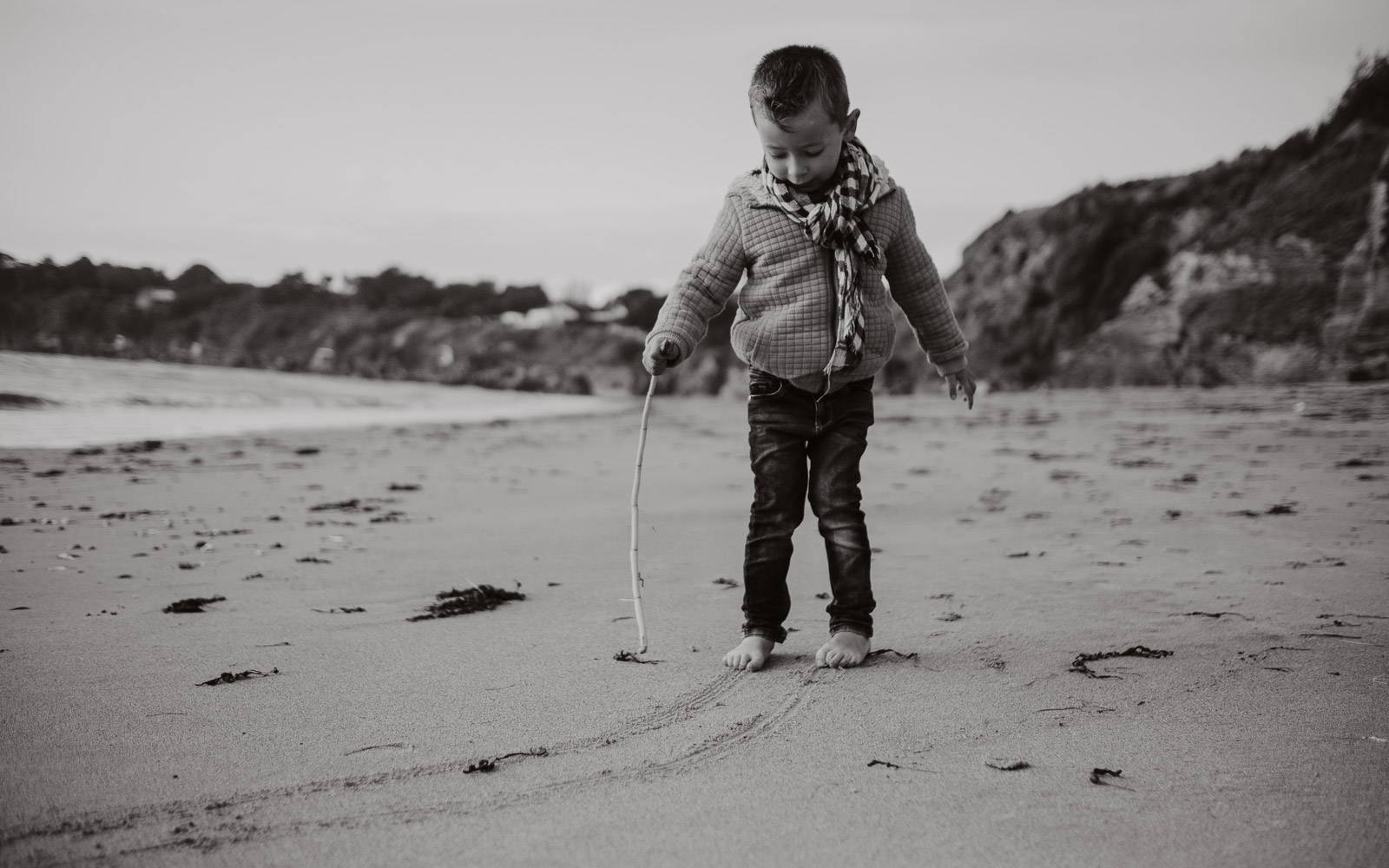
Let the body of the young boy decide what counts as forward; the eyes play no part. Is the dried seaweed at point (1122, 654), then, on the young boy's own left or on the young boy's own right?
on the young boy's own left

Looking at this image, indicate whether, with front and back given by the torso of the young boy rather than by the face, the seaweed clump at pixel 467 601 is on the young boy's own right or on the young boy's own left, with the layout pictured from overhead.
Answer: on the young boy's own right

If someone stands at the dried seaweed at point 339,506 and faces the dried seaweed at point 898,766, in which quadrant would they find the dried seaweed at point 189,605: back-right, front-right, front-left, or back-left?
front-right

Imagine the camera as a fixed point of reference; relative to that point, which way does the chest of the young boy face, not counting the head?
toward the camera

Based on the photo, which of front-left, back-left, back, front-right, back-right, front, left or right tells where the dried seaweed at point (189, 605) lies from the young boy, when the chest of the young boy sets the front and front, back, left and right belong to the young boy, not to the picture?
right

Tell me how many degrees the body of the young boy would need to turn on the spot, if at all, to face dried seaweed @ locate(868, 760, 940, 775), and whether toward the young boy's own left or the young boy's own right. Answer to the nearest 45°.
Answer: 0° — they already face it

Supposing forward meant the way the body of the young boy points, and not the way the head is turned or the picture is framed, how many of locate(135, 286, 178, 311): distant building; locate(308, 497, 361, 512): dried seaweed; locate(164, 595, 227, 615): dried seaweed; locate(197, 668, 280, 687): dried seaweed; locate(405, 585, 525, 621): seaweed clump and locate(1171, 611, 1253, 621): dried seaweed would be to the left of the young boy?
1

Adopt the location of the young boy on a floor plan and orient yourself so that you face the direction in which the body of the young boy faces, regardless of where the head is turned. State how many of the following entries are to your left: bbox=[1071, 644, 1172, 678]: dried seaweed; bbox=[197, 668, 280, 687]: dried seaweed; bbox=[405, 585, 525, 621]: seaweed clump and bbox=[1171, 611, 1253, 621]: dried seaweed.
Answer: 2

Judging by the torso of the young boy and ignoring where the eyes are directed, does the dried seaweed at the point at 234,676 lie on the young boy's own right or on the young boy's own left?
on the young boy's own right

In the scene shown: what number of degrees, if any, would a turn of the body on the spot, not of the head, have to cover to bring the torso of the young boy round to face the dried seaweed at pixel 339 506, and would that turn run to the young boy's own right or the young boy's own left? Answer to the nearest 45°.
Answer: approximately 135° to the young boy's own right

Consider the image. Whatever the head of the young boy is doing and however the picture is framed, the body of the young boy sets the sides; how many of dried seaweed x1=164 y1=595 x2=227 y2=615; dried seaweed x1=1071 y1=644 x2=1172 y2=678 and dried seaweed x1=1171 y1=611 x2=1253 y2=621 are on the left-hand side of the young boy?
2

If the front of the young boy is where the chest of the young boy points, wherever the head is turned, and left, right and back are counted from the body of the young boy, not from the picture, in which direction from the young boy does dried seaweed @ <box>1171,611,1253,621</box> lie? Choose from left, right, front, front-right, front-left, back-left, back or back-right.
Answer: left

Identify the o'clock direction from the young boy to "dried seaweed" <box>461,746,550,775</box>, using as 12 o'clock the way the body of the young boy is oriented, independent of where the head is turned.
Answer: The dried seaweed is roughly at 1 o'clock from the young boy.
